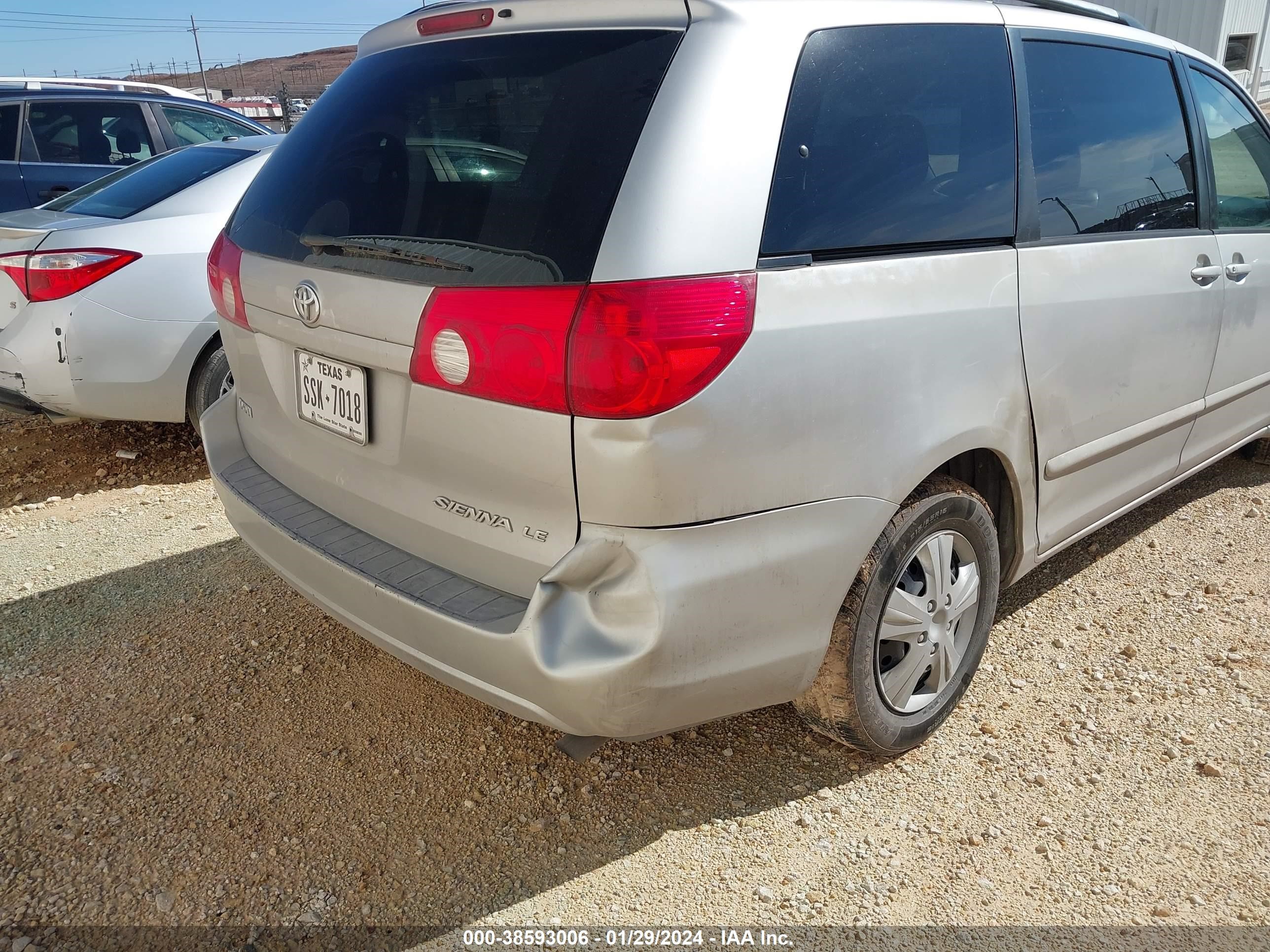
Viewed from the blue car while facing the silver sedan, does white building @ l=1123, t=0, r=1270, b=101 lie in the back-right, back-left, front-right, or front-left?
back-left

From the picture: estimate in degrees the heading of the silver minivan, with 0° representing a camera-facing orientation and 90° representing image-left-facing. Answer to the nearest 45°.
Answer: approximately 225°

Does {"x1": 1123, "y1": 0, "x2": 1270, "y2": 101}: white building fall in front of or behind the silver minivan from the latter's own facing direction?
in front

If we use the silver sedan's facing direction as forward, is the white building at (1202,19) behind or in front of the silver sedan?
in front

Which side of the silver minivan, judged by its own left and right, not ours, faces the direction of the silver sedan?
left

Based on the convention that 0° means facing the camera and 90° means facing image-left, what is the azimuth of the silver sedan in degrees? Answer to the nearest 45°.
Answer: approximately 225°

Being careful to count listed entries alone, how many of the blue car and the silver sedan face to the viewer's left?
0

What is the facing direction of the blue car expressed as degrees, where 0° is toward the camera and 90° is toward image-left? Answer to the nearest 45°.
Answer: approximately 270°
